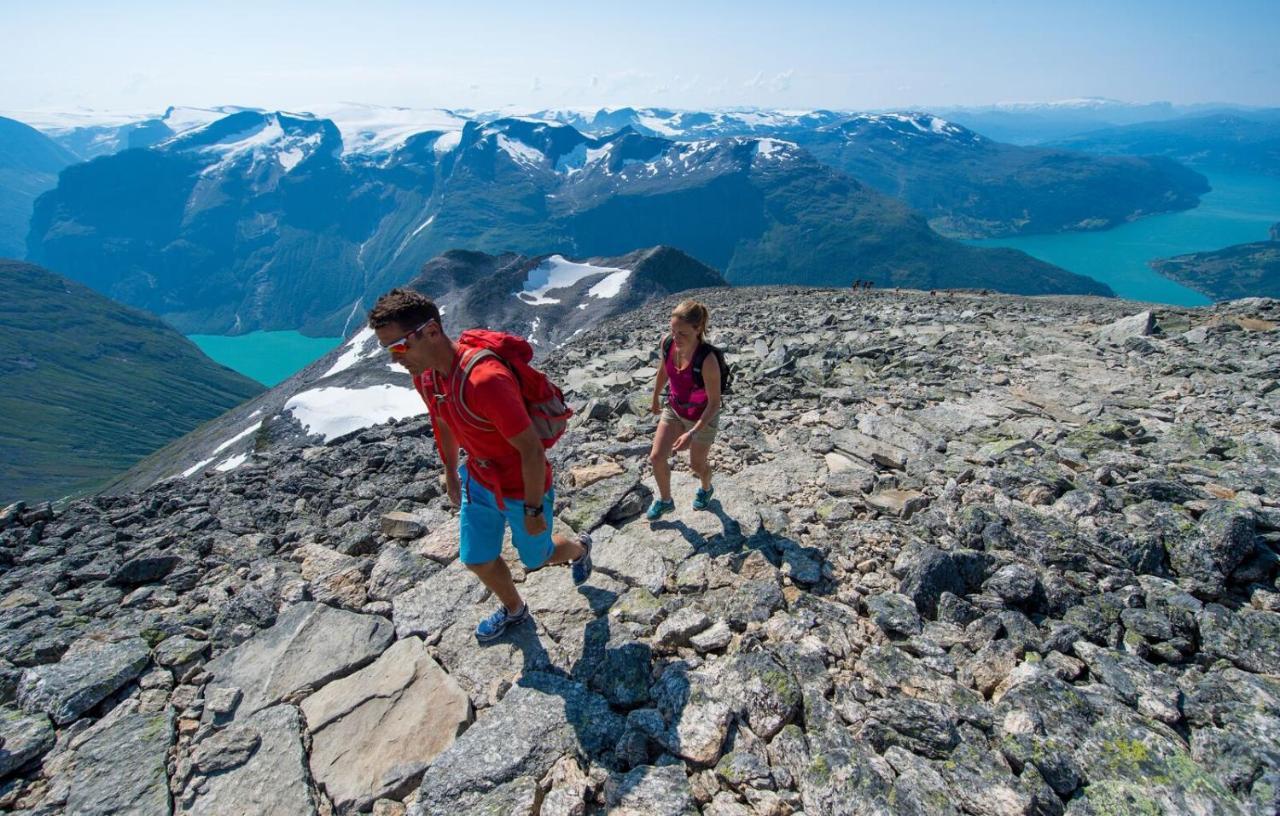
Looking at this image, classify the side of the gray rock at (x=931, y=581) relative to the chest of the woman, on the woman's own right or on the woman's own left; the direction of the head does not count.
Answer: on the woman's own left

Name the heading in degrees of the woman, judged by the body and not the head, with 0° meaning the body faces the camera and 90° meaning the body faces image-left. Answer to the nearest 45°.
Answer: approximately 45°

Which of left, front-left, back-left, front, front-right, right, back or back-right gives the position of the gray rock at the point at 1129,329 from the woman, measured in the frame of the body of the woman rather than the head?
back

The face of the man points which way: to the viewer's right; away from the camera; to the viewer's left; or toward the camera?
to the viewer's left

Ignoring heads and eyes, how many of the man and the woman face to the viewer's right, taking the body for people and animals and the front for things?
0

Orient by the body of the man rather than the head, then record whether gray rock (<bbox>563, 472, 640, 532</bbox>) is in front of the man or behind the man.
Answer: behind

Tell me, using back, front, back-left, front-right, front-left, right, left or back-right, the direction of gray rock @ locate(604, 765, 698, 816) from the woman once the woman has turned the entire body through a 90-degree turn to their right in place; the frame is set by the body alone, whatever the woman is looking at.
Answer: back-left

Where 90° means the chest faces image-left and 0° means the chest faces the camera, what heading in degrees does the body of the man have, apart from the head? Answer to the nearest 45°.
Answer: approximately 45°
